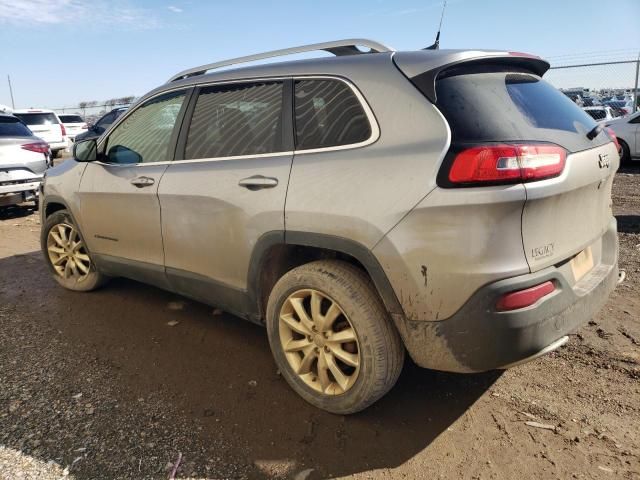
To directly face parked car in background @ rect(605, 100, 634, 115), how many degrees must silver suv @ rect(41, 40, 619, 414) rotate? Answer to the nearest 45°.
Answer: approximately 90° to its right

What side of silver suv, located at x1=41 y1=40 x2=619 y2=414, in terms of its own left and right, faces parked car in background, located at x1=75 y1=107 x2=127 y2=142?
front

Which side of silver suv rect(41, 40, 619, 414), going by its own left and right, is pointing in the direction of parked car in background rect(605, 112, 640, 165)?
right

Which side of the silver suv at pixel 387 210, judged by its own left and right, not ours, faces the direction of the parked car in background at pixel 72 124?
front

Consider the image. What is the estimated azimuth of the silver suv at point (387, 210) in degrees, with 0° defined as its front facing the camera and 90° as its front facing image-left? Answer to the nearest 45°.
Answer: approximately 135°
